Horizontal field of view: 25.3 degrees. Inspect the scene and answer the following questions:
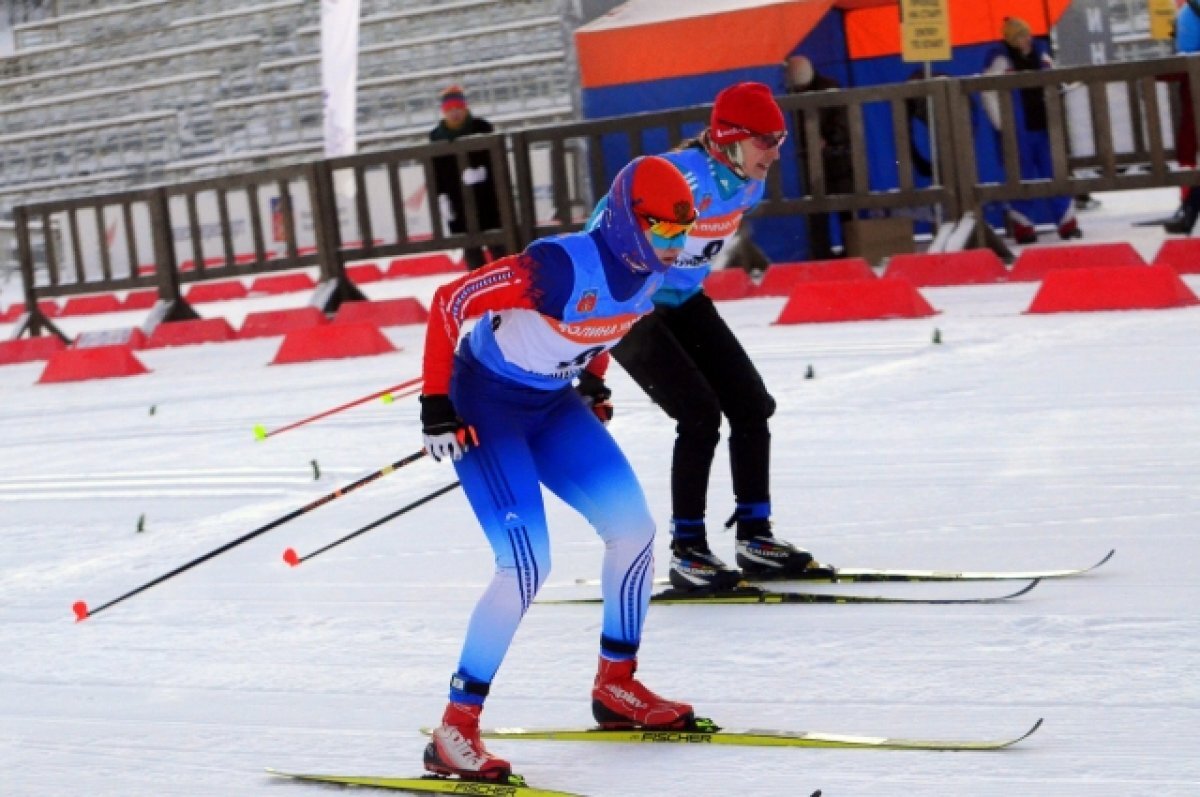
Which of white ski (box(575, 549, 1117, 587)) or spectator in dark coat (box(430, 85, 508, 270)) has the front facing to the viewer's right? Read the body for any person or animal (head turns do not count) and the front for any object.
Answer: the white ski

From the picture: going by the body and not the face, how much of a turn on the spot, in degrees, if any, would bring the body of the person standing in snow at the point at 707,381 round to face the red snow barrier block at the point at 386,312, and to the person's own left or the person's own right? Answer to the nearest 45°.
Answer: approximately 135° to the person's own left

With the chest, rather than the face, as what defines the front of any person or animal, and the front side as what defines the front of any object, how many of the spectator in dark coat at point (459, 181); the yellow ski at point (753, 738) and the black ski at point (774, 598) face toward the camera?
1

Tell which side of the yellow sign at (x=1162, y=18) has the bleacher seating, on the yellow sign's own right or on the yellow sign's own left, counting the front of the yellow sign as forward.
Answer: on the yellow sign's own right

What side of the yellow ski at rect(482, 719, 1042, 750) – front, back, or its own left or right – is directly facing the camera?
right

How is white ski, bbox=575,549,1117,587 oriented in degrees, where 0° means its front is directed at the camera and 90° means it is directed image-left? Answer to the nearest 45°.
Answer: approximately 270°

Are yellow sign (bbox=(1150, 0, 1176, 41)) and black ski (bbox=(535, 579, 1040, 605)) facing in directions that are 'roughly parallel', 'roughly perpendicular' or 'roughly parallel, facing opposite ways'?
roughly perpendicular

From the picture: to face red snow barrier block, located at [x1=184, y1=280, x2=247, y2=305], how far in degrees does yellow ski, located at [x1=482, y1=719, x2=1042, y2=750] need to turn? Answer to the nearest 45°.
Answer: approximately 90° to its left

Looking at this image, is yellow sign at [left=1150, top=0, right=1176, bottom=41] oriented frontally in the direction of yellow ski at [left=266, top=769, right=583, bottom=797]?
yes

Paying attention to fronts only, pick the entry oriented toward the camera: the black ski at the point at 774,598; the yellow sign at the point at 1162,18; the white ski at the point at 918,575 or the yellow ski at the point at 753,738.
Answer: the yellow sign

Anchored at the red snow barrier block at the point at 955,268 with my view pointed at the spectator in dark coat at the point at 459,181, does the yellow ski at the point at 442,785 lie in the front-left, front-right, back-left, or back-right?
back-left
